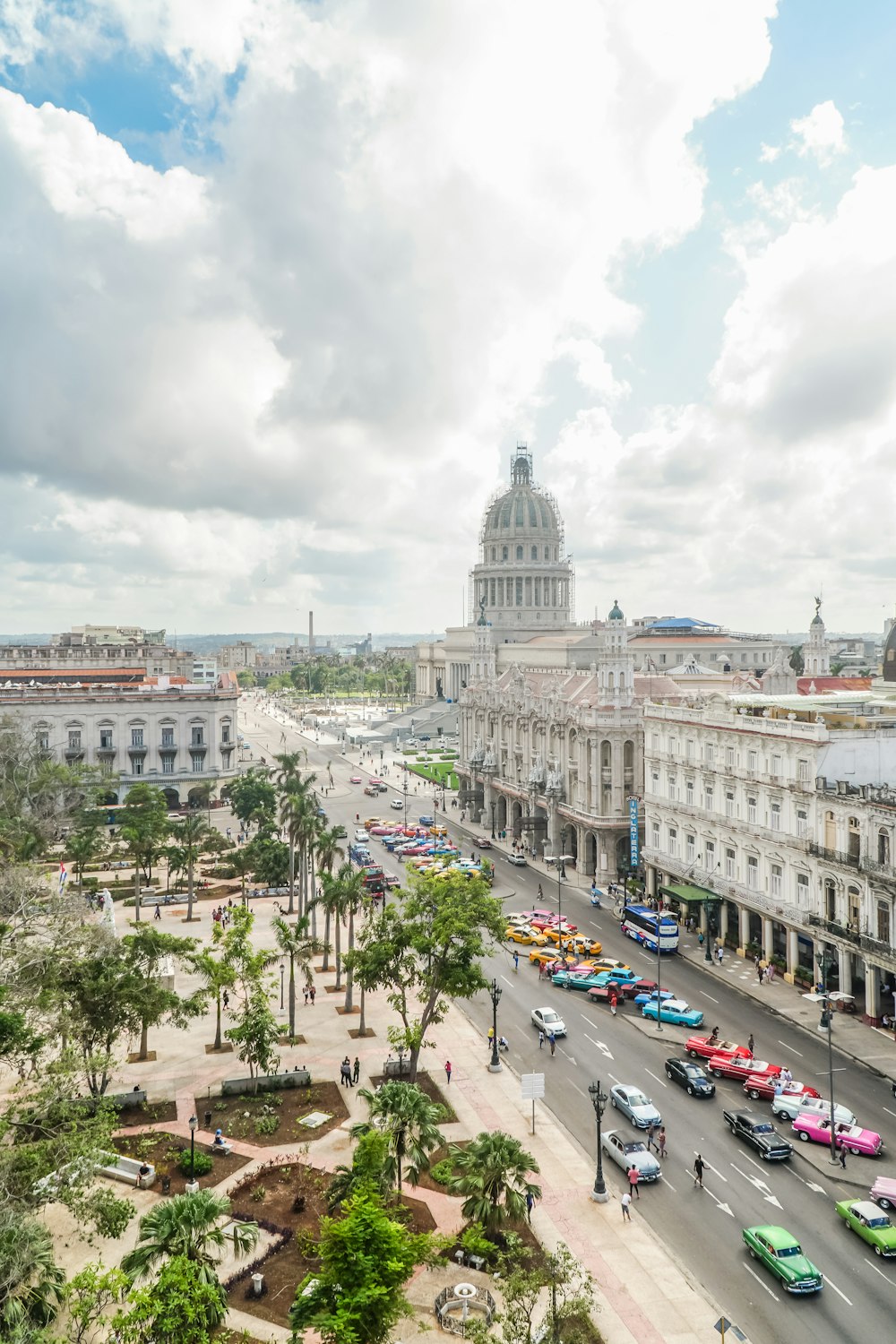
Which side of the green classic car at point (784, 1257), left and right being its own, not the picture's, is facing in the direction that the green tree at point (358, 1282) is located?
right

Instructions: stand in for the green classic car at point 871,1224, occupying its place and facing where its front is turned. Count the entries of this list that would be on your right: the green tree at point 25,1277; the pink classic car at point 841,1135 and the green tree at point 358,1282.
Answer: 2

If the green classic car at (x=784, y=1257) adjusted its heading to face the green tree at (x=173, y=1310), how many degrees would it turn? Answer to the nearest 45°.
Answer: approximately 90° to its right

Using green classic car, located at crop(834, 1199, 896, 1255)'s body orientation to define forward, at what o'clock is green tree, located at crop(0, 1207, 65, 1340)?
The green tree is roughly at 3 o'clock from the green classic car.

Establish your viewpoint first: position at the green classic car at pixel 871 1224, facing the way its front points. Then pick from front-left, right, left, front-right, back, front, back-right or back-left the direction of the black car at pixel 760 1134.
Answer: back

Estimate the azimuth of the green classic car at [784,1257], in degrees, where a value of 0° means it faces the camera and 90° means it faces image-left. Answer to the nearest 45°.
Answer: approximately 315°

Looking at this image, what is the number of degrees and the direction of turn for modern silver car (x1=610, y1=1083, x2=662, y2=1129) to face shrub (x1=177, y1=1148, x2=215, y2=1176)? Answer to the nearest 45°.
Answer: approximately 90° to its right

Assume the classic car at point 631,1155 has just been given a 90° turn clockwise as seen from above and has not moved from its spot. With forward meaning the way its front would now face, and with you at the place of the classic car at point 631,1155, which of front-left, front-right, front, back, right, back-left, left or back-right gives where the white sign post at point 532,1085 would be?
front-right

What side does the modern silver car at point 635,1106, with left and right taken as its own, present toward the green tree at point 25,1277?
right

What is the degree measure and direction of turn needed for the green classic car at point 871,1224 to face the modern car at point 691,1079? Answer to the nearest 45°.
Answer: approximately 180°
